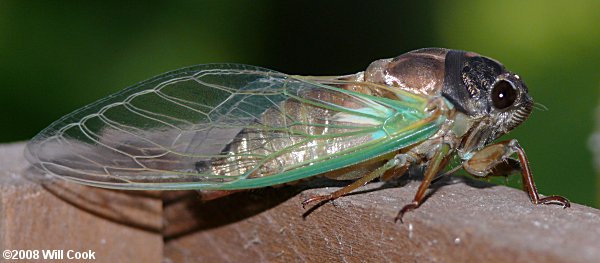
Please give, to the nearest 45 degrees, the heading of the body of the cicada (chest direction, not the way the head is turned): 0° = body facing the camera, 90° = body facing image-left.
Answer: approximately 270°
